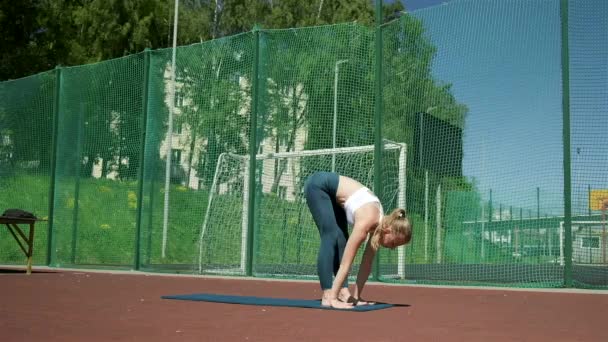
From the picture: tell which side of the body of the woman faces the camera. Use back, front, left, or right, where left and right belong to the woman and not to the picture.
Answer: right

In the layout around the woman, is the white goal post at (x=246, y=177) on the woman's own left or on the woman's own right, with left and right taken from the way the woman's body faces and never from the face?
on the woman's own left

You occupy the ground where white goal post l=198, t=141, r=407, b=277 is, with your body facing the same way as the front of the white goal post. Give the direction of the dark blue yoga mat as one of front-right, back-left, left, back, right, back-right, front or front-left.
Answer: back-right

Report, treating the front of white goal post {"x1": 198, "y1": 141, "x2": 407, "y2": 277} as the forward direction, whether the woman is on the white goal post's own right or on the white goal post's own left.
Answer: on the white goal post's own right

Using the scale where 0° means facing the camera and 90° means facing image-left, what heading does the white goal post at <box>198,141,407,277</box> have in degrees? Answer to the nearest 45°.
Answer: approximately 225°
